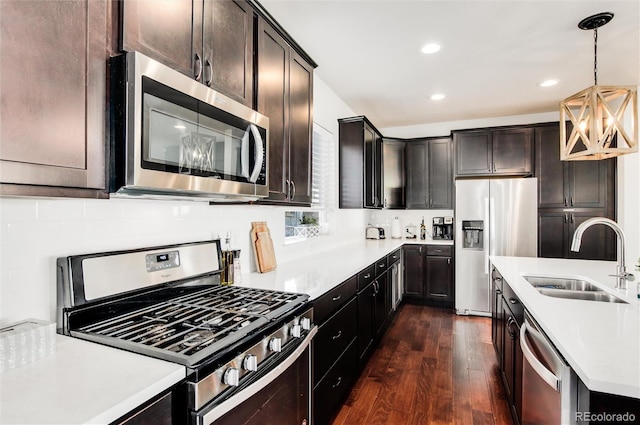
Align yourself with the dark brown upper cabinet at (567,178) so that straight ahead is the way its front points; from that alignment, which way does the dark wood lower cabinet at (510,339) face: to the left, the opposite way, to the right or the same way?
to the right

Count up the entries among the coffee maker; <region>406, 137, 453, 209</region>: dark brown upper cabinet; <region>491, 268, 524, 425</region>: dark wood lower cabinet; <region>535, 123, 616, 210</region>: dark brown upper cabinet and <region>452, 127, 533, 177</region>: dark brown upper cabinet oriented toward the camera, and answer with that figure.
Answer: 4

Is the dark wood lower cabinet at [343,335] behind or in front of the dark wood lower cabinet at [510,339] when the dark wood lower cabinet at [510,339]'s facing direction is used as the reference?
in front

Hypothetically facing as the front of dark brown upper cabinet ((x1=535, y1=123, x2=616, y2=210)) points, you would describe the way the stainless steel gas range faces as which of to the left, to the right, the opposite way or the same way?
to the left

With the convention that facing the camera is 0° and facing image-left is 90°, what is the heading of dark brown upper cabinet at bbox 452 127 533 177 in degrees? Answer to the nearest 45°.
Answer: approximately 0°

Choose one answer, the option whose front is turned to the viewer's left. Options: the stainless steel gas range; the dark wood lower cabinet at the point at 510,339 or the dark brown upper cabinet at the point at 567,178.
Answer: the dark wood lower cabinet

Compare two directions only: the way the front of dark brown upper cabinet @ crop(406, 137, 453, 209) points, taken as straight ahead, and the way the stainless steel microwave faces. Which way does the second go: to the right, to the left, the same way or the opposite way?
to the left

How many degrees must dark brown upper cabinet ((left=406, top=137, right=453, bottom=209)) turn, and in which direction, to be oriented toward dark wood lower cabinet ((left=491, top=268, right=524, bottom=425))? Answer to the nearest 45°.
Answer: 0° — it already faces it

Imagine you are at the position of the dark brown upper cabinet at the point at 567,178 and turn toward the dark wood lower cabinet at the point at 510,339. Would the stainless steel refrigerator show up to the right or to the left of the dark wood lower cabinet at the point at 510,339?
right
